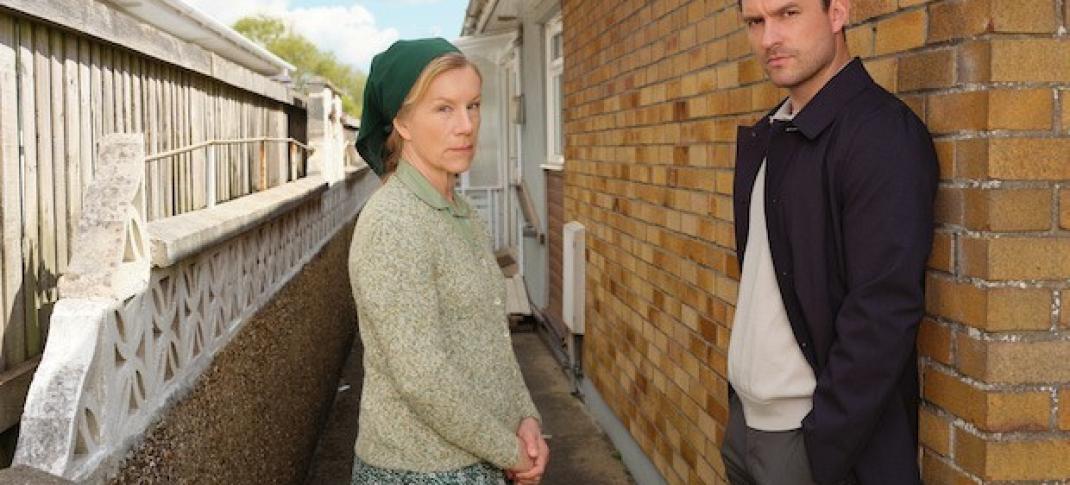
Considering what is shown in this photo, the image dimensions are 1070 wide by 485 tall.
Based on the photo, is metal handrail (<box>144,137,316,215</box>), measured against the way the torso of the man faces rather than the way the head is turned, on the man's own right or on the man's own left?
on the man's own right

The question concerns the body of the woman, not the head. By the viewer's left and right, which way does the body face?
facing the viewer and to the right of the viewer

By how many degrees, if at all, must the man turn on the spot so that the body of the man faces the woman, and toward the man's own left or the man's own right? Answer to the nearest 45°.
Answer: approximately 45° to the man's own right

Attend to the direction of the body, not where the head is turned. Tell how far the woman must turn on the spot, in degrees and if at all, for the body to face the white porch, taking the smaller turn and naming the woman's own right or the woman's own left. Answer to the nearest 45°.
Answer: approximately 135° to the woman's own left

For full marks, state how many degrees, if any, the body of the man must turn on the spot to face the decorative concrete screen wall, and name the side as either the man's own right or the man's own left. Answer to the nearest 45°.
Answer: approximately 45° to the man's own right

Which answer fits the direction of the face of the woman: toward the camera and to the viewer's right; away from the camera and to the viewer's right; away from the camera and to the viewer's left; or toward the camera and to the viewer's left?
toward the camera and to the viewer's right

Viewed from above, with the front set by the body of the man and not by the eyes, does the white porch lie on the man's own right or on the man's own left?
on the man's own right

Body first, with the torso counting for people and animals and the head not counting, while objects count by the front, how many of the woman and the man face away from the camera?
0

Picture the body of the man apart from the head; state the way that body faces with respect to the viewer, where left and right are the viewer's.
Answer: facing the viewer and to the left of the viewer

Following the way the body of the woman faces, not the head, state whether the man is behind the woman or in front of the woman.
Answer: in front
